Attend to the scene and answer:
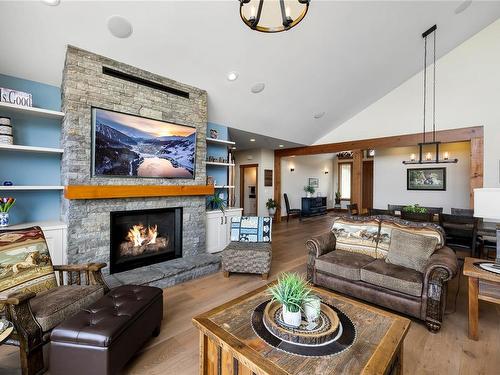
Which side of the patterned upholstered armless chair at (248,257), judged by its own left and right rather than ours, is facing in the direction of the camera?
front

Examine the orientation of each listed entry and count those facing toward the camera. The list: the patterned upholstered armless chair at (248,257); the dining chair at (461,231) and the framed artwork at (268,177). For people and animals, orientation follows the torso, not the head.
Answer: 2

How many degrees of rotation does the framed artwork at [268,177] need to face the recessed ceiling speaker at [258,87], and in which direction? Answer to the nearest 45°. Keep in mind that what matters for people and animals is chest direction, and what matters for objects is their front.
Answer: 0° — it already faces it

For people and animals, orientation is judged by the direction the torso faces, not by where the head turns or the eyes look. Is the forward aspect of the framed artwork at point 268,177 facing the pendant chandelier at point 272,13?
yes

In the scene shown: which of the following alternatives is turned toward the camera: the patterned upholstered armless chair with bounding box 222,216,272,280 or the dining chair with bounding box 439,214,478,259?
the patterned upholstered armless chair

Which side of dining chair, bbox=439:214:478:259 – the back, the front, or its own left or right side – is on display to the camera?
back

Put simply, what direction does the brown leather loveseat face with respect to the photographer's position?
facing the viewer and to the left of the viewer

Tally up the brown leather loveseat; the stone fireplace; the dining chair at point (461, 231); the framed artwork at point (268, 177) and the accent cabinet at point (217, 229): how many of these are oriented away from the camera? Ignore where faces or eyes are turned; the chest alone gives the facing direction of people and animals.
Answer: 1

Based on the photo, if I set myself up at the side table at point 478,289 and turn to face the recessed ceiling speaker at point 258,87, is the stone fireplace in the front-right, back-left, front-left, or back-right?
front-left

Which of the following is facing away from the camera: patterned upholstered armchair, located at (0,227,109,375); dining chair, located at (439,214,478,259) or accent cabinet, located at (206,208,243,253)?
the dining chair

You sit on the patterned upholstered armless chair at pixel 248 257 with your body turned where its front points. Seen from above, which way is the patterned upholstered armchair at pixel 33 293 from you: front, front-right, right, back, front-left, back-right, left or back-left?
front-right

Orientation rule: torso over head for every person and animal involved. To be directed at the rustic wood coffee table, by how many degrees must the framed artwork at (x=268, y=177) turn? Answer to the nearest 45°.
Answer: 0° — it already faces it

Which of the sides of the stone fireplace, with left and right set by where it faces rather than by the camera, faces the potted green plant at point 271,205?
left

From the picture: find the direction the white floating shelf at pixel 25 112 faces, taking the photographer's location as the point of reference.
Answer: facing the viewer and to the right of the viewer

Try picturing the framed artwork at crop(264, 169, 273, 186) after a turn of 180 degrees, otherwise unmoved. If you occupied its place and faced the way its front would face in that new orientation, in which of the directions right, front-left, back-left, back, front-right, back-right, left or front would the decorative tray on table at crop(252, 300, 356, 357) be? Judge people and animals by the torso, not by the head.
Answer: back

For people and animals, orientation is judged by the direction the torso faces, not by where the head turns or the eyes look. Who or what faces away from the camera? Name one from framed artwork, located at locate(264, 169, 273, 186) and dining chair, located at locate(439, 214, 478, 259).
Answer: the dining chair

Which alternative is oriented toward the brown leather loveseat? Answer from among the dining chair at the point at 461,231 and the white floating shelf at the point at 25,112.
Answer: the white floating shelf

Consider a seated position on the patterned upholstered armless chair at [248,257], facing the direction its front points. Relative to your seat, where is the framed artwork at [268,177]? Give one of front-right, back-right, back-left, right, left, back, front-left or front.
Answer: back

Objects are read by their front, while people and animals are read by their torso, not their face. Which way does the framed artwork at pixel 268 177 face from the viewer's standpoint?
toward the camera

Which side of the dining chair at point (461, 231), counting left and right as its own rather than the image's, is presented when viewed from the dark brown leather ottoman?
back

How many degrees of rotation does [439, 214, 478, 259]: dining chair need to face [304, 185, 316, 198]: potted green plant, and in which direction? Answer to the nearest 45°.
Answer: approximately 45° to its left
